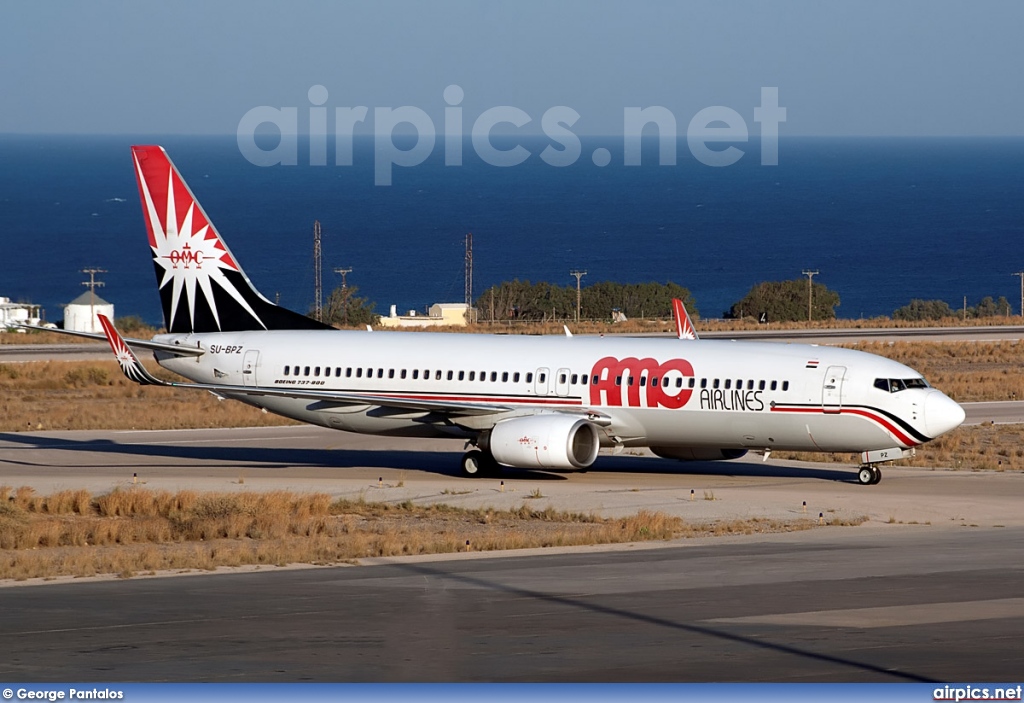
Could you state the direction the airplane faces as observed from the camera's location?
facing the viewer and to the right of the viewer
